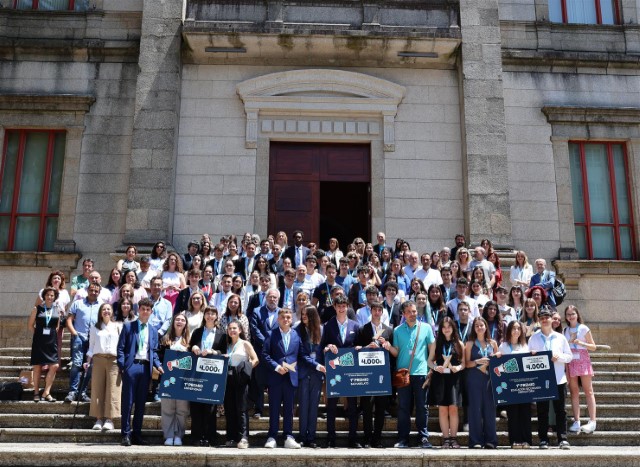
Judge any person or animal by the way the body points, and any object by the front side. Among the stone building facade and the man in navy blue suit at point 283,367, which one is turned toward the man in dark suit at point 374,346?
the stone building facade

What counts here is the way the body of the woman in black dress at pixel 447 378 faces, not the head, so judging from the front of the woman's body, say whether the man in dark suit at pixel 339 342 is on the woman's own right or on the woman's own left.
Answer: on the woman's own right

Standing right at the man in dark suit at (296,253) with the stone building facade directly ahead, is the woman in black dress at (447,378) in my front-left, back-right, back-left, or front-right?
back-right

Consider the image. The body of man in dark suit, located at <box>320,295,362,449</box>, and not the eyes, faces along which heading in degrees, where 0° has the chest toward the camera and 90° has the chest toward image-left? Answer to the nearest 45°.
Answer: approximately 0°
